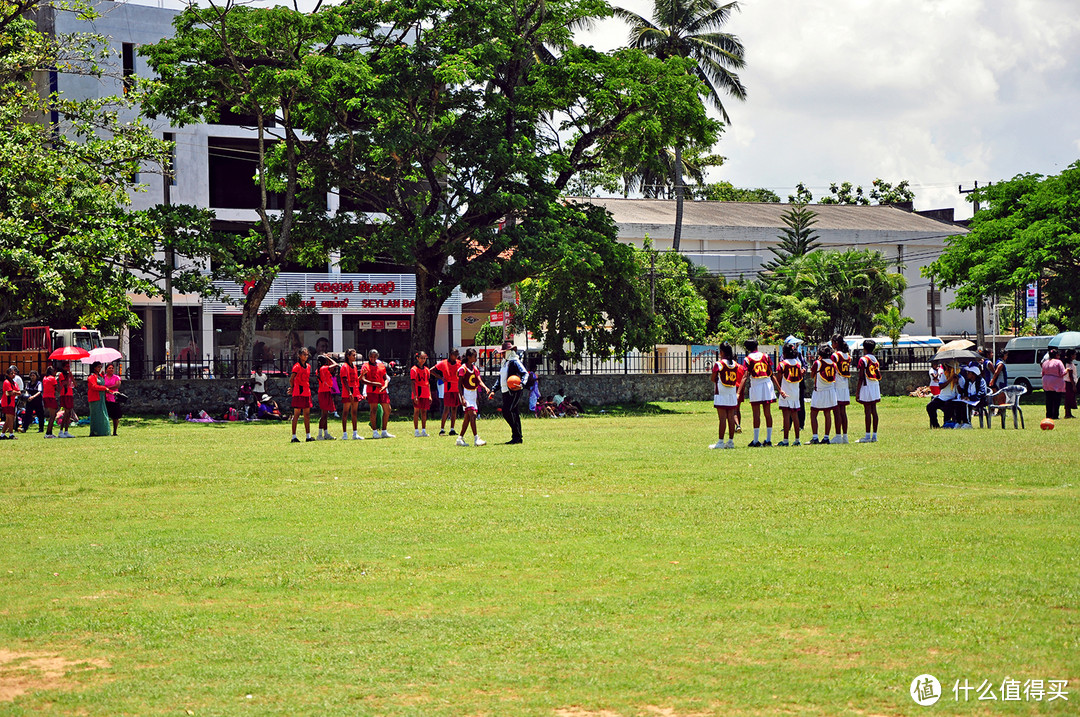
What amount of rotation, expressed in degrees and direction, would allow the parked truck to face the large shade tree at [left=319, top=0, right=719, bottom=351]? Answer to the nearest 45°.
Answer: approximately 45° to its right

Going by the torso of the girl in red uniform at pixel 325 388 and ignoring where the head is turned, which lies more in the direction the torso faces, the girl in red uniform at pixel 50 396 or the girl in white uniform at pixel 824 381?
the girl in white uniform

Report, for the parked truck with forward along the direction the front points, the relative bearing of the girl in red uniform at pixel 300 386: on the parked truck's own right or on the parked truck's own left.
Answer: on the parked truck's own right

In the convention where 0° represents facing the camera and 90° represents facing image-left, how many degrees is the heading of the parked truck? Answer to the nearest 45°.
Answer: approximately 270°
